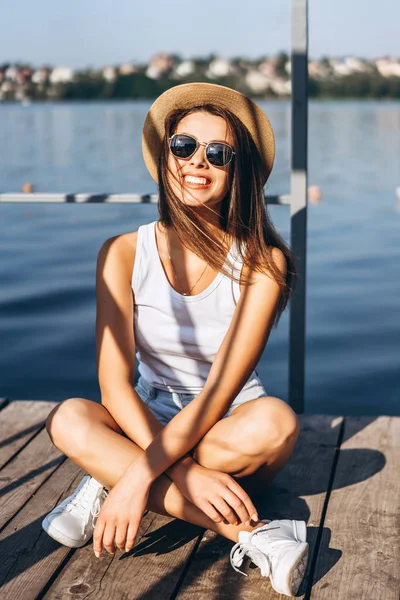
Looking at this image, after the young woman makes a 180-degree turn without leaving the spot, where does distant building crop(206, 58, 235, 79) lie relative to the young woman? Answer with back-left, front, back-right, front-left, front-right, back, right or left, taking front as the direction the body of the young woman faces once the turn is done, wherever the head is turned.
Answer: front

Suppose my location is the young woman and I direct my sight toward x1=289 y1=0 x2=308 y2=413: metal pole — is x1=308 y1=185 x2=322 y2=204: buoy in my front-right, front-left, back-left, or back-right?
front-left

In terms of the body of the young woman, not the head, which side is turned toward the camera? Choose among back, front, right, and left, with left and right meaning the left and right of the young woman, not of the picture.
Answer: front

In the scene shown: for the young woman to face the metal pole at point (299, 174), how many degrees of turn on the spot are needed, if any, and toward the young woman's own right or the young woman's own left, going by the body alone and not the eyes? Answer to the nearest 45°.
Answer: approximately 135° to the young woman's own left

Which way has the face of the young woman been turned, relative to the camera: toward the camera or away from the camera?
toward the camera

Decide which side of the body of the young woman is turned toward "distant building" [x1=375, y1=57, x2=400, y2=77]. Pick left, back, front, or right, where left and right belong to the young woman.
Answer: back

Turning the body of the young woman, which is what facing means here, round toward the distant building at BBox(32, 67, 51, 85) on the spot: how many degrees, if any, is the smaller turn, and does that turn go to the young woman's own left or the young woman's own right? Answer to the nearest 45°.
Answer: approximately 180°

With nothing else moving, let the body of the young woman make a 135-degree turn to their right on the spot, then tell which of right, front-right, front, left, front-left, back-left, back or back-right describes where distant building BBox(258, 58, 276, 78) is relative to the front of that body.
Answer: front-right

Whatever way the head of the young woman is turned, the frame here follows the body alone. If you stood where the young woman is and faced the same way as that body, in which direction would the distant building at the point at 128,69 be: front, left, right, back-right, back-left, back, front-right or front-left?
back

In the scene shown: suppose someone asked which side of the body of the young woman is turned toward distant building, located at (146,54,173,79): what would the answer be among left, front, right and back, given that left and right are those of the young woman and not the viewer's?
back

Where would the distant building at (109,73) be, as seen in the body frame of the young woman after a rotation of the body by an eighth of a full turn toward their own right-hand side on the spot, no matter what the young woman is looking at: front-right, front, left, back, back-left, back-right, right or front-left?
back-right

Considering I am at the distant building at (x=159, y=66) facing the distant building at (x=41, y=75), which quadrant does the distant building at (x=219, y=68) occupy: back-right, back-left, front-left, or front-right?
back-left

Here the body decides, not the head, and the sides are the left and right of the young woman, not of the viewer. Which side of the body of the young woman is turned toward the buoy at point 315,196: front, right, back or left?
back

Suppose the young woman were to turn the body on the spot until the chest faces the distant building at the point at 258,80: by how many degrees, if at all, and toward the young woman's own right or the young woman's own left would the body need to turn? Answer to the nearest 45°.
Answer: approximately 180°

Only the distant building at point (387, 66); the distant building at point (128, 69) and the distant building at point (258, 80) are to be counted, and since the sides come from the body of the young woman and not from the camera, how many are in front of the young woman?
0
